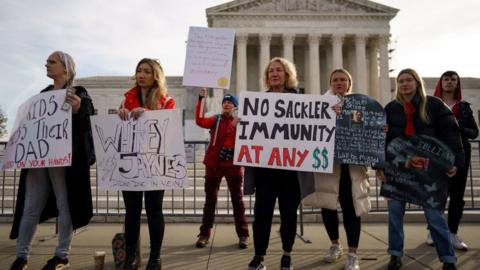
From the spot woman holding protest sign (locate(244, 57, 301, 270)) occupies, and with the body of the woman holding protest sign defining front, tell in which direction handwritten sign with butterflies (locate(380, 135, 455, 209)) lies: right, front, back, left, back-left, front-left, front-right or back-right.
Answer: left

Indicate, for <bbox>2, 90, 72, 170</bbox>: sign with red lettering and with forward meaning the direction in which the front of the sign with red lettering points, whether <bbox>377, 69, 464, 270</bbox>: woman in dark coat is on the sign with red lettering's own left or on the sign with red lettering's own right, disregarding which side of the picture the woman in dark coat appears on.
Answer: on the sign with red lettering's own left

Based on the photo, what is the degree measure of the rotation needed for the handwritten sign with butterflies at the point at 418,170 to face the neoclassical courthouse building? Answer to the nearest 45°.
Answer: approximately 180°

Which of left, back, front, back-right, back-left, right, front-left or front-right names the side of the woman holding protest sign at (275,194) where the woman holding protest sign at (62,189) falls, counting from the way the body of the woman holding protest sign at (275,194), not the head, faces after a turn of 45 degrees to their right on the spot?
front-right

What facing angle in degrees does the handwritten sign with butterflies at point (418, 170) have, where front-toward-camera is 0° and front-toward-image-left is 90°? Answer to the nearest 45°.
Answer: approximately 0°

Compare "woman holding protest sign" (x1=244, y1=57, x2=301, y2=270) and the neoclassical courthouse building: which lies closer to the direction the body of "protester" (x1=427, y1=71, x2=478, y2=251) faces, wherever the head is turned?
the woman holding protest sign

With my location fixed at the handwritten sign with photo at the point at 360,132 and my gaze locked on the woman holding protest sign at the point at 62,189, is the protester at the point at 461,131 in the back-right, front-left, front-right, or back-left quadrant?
back-right

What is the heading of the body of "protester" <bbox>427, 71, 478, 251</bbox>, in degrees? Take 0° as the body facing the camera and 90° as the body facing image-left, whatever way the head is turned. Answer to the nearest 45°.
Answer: approximately 0°

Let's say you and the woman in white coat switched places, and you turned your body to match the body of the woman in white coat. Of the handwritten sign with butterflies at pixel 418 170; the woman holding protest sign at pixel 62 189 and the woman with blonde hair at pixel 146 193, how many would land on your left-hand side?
1
